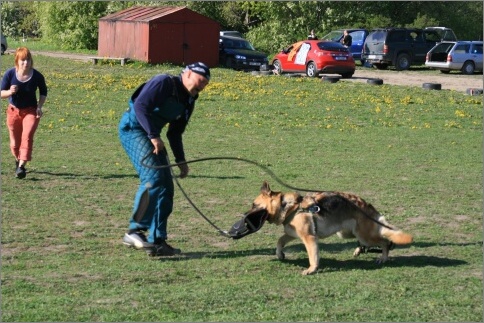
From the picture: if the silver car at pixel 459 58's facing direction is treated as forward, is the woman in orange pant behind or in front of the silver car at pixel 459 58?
behind

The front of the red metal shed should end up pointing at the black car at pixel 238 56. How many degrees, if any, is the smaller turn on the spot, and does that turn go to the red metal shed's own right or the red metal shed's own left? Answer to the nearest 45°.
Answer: approximately 45° to the red metal shed's own left

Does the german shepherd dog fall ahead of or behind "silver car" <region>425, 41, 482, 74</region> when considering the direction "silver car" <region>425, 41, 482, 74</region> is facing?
behind

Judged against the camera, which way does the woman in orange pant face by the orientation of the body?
toward the camera

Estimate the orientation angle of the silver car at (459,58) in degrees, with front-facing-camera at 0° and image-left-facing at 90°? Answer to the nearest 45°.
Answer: approximately 225°

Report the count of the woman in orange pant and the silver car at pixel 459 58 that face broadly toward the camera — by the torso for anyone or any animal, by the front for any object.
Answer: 1

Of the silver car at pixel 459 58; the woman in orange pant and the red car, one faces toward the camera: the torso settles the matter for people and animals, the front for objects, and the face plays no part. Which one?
the woman in orange pant

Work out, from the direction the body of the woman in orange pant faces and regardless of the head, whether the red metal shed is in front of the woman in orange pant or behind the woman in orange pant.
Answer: behind
